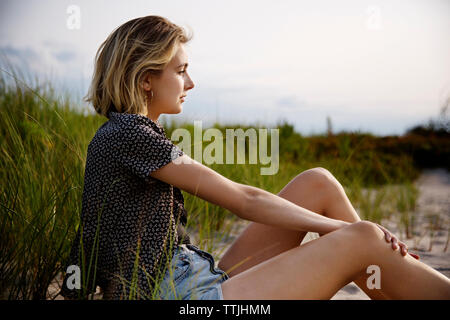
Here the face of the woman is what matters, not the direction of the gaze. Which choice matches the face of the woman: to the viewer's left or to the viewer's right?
to the viewer's right

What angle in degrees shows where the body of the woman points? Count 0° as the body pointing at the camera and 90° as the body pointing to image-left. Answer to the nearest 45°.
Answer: approximately 270°
